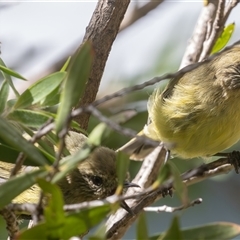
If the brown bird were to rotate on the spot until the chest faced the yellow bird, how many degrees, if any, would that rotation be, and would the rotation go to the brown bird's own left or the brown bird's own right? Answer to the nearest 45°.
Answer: approximately 45° to the brown bird's own left

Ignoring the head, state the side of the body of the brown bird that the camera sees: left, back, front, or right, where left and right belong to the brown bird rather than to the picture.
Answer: right

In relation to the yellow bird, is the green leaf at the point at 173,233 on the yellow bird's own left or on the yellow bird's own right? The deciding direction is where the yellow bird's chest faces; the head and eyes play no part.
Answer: on the yellow bird's own right

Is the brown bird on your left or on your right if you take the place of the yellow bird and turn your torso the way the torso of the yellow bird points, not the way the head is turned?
on your right

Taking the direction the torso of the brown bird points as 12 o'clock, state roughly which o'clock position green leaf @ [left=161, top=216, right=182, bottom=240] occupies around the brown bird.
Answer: The green leaf is roughly at 1 o'clock from the brown bird.

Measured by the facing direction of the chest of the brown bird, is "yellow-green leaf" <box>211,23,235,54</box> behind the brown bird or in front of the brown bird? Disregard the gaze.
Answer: in front
